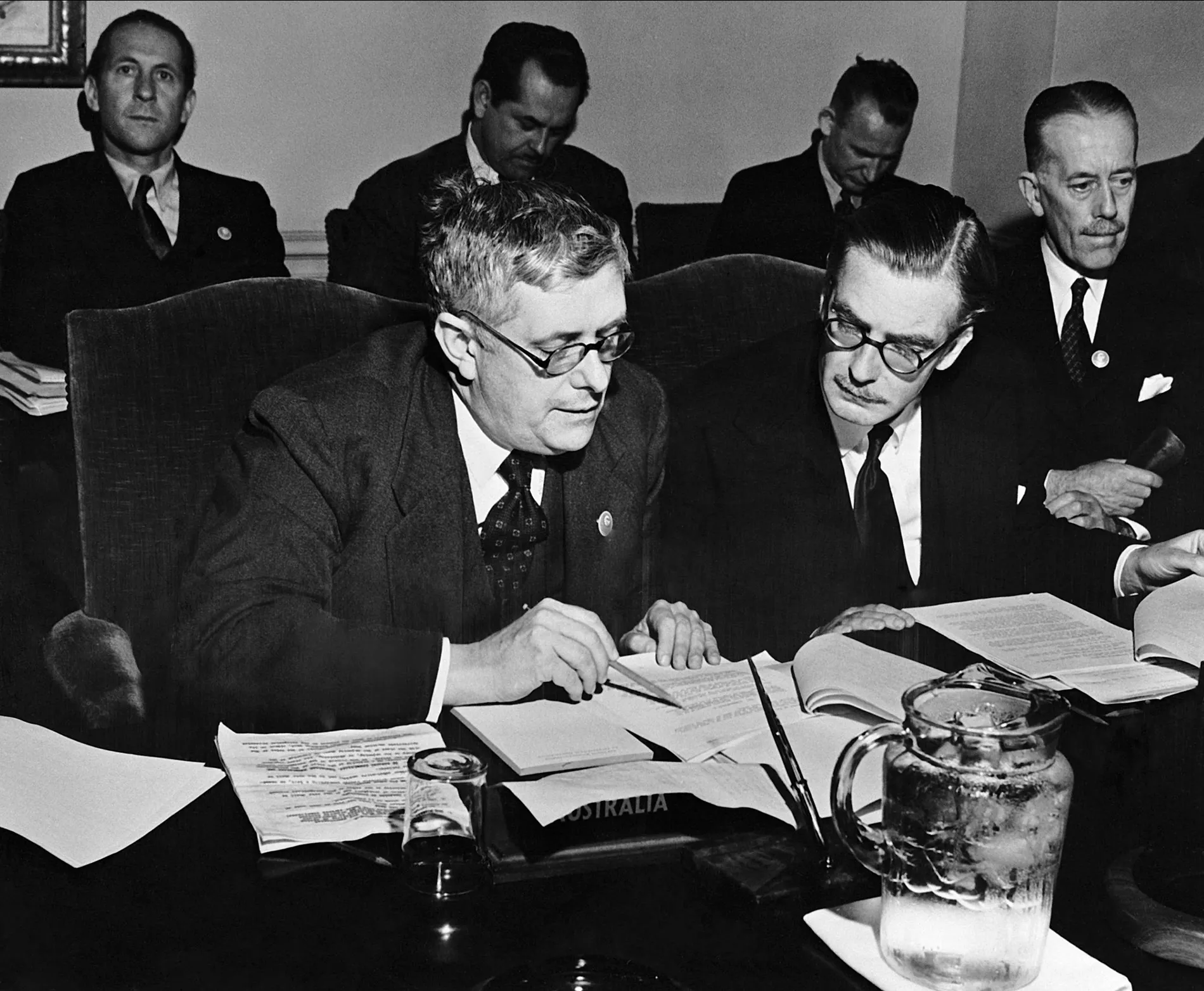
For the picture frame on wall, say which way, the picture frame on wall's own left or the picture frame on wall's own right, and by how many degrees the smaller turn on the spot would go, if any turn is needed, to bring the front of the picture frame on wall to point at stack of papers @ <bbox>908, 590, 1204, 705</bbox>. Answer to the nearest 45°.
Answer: approximately 45° to the picture frame on wall's own left

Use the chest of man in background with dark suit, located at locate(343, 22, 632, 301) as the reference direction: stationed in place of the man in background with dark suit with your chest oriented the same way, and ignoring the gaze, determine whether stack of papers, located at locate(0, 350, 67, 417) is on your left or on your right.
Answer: on your right

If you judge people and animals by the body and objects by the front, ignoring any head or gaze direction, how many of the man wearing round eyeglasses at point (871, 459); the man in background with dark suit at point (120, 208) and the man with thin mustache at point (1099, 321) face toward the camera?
3

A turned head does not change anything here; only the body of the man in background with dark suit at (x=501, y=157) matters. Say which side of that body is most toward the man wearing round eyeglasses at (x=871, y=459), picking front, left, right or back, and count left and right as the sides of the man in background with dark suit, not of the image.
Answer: front

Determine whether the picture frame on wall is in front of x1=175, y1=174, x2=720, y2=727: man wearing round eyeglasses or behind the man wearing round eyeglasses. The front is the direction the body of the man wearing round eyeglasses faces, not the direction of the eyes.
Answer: behind

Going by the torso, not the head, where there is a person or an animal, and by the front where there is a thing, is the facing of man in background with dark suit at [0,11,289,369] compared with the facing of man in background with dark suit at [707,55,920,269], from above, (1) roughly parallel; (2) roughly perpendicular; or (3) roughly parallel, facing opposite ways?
roughly parallel

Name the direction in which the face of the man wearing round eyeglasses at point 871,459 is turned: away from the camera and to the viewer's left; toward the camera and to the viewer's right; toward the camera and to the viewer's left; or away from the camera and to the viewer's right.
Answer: toward the camera and to the viewer's left

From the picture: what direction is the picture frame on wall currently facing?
toward the camera

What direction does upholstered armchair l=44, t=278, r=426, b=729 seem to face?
toward the camera

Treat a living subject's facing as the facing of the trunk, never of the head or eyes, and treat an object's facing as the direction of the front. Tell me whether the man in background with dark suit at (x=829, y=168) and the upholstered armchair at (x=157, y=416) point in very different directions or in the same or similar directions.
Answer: same or similar directions

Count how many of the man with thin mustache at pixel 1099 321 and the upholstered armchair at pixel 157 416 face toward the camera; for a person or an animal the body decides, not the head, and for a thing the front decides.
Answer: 2

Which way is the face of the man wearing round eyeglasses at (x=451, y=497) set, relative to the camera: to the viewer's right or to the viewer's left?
to the viewer's right

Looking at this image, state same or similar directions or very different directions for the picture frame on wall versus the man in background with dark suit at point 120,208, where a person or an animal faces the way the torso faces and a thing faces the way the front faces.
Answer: same or similar directions

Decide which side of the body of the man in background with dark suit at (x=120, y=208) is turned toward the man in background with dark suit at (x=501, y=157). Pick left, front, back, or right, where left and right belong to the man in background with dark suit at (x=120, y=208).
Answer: left
